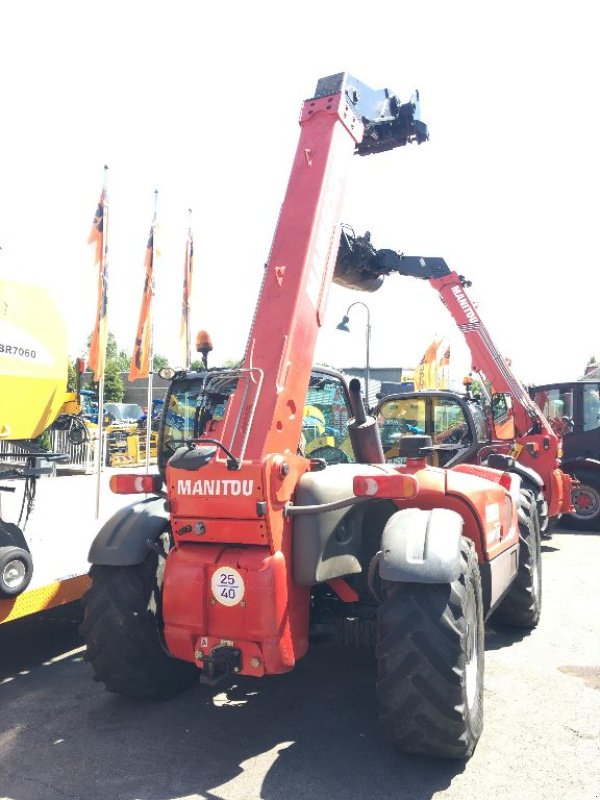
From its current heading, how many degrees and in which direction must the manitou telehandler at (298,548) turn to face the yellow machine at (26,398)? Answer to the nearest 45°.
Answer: approximately 90° to its left

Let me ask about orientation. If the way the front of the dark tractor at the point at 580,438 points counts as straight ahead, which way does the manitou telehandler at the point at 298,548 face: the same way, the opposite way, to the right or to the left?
to the right

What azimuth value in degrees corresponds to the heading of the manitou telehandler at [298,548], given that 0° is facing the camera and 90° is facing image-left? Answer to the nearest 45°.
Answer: approximately 225°

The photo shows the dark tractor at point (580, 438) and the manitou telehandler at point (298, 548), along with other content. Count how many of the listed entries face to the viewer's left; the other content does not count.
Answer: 1

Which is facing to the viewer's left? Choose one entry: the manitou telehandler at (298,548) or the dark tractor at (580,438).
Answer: the dark tractor at (580,438)

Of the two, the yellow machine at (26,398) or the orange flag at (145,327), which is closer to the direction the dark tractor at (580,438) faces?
the orange flag

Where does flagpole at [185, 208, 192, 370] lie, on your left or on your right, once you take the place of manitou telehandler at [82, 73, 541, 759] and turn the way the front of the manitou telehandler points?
on your left

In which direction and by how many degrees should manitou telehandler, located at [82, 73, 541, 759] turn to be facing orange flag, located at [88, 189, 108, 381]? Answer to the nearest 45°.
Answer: approximately 90° to its left
